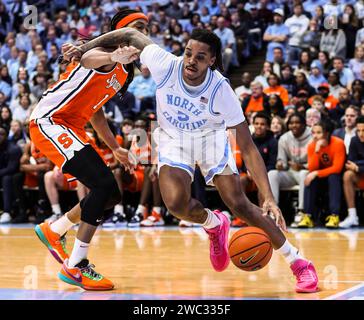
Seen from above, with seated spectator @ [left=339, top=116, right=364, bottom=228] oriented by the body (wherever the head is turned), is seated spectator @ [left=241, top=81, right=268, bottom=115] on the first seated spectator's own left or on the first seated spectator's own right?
on the first seated spectator's own right

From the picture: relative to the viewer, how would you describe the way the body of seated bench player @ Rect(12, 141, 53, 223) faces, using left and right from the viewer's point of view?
facing the viewer

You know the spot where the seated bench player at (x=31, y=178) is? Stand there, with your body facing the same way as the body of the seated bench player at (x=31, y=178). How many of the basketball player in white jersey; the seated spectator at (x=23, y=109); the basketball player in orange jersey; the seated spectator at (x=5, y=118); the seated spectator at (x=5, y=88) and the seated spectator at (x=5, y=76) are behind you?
4

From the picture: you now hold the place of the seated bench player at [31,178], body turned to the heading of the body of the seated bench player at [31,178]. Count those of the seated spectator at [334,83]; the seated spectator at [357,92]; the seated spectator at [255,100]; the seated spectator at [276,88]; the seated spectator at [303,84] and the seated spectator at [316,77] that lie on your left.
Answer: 6

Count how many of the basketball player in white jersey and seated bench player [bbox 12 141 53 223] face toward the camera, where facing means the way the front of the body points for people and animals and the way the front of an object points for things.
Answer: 2

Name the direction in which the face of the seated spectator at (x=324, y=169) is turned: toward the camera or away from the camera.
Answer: toward the camera

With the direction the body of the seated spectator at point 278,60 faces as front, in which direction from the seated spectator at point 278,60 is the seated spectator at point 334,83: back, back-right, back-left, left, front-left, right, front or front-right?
front-left

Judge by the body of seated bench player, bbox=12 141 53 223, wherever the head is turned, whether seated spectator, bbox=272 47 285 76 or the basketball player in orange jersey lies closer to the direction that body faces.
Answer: the basketball player in orange jersey

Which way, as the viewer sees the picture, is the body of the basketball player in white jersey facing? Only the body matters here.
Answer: toward the camera

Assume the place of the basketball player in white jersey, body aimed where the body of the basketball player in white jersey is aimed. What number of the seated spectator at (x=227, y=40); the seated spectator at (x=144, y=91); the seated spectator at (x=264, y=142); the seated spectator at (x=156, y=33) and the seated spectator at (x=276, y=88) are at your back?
5

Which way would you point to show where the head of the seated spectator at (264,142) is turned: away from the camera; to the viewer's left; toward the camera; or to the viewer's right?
toward the camera

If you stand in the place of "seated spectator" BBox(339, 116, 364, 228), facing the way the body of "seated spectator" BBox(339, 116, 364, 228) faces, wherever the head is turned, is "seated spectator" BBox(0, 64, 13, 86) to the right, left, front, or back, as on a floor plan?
right

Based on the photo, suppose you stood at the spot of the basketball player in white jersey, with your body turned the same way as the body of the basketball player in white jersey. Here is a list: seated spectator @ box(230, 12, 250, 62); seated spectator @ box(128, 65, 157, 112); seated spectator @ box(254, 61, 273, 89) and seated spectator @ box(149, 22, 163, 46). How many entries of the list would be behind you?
4

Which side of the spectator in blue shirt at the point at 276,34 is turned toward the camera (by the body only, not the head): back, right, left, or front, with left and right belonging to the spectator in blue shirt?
front

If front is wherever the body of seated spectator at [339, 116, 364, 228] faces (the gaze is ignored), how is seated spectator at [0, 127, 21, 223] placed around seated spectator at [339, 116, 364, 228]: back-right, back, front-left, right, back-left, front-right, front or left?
front-right

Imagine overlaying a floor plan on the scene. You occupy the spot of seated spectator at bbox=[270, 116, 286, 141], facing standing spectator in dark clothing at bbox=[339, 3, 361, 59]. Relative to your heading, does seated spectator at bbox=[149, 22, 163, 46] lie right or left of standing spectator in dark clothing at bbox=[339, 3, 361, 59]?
left

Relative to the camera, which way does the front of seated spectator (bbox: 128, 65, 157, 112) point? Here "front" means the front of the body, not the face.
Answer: toward the camera

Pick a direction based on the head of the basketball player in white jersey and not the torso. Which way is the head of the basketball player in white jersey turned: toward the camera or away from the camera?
toward the camera
